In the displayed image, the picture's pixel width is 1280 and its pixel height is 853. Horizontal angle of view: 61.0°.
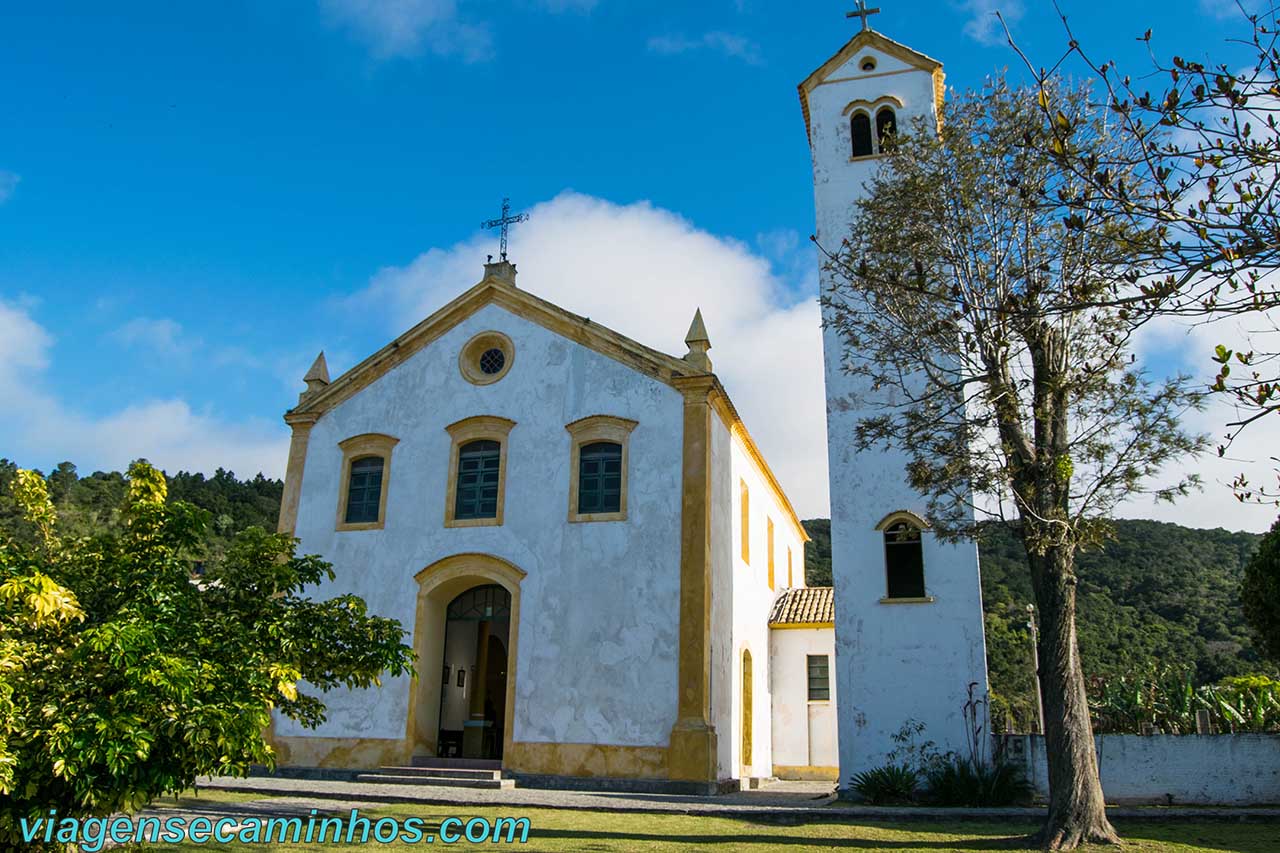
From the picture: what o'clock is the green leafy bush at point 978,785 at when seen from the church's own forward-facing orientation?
The green leafy bush is roughly at 10 o'clock from the church.

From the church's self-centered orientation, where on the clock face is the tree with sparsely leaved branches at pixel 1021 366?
The tree with sparsely leaved branches is roughly at 11 o'clock from the church.

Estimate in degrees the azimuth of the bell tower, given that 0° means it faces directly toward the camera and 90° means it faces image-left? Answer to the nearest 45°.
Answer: approximately 0°

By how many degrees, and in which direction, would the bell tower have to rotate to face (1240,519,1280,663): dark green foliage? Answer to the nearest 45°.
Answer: approximately 90° to its left

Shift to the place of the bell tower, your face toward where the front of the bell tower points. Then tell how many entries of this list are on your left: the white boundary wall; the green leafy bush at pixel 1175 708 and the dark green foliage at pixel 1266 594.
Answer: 3

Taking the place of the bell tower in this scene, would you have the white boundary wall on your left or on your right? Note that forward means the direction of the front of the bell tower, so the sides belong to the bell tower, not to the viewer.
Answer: on your left

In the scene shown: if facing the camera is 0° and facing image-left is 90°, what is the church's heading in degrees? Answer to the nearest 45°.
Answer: approximately 0°
